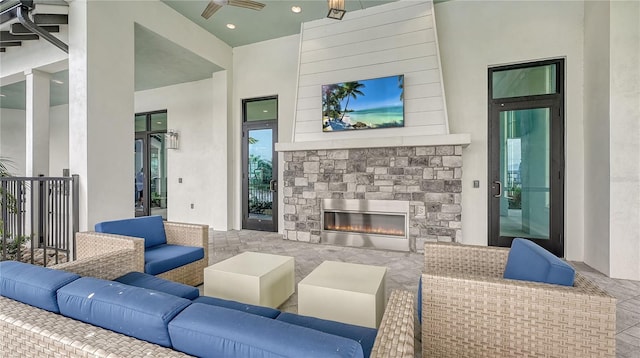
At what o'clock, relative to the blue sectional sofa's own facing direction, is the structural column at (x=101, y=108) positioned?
The structural column is roughly at 10 o'clock from the blue sectional sofa.

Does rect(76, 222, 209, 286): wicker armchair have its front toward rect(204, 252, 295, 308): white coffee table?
yes

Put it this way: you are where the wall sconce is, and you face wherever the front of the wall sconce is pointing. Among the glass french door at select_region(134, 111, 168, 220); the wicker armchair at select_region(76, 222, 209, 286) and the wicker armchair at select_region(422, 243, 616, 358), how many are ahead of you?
2

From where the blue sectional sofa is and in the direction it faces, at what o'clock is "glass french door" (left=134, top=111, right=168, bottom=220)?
The glass french door is roughly at 10 o'clock from the blue sectional sofa.

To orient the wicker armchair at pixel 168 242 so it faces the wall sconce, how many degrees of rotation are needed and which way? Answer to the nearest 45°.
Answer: approximately 135° to its left

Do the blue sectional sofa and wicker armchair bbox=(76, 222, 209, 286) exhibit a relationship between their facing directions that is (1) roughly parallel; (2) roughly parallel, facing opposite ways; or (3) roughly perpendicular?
roughly perpendicular

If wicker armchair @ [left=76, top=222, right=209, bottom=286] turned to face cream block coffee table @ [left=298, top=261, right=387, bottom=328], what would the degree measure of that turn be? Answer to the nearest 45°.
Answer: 0° — it already faces it

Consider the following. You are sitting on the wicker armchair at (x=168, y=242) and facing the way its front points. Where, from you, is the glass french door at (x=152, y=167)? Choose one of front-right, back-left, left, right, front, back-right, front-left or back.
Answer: back-left

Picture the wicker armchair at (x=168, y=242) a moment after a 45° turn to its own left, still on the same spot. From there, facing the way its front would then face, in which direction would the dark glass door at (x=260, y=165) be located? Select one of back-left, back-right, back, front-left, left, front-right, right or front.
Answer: front-left

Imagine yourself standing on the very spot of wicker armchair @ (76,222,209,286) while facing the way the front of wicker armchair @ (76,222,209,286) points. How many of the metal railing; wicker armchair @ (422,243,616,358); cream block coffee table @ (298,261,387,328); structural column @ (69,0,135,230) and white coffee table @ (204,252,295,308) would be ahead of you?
3

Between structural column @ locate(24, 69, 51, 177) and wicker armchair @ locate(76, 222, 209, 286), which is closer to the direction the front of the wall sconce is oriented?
the wicker armchair

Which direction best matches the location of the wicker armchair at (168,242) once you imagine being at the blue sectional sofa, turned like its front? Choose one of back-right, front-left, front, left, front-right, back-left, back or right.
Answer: front-left

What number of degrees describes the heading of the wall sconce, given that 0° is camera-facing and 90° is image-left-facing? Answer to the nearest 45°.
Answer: approximately 0°

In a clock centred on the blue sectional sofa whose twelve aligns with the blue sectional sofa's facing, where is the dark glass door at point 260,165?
The dark glass door is roughly at 11 o'clock from the blue sectional sofa.

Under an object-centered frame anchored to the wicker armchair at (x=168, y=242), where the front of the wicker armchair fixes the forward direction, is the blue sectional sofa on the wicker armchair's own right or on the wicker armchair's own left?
on the wicker armchair's own right

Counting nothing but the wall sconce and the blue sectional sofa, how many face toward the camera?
1

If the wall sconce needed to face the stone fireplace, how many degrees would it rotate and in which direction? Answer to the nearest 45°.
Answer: approximately 45° to its left
